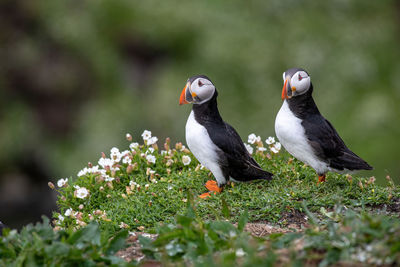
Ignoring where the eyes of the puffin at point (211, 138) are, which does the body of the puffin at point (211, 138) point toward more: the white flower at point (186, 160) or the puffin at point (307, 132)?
the white flower

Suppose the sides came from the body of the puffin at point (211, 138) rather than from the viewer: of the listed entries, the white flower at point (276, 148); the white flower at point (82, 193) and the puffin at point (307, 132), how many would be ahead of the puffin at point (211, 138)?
1

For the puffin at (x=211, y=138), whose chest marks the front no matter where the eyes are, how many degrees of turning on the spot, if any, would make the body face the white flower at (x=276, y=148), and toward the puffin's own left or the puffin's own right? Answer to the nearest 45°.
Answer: approximately 135° to the puffin's own right

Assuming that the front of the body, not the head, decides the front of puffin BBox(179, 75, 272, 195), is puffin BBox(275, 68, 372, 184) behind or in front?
behind

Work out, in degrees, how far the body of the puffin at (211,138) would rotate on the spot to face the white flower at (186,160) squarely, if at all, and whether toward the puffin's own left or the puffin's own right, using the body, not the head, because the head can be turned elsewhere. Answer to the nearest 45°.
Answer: approximately 45° to the puffin's own right

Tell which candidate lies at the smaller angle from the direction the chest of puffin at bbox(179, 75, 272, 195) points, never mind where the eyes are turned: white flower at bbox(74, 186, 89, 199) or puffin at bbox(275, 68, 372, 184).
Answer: the white flower

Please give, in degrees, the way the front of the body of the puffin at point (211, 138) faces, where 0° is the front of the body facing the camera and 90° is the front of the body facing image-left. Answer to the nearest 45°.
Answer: approximately 90°

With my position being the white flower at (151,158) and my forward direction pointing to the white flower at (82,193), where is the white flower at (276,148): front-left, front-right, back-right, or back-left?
back-left

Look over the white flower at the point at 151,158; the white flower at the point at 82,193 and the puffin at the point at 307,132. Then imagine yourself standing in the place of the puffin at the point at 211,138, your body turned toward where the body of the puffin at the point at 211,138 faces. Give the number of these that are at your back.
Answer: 1

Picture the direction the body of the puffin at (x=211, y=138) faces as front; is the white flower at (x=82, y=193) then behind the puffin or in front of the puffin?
in front
